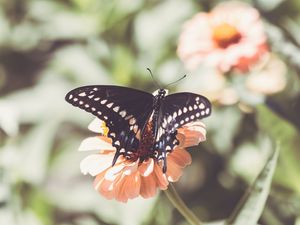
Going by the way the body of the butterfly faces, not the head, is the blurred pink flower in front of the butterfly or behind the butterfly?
in front

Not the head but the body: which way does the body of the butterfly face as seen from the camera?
away from the camera
